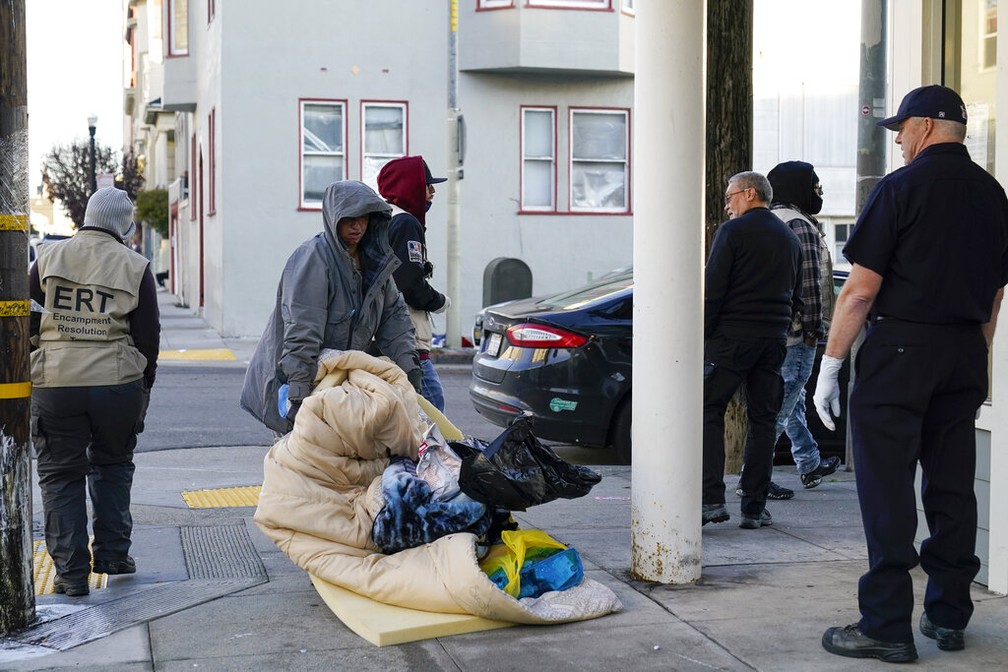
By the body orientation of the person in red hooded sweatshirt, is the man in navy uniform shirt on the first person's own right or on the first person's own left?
on the first person's own right

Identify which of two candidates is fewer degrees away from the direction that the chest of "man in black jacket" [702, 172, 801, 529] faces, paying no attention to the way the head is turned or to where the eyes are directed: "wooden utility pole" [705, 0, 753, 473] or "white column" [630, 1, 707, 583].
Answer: the wooden utility pole

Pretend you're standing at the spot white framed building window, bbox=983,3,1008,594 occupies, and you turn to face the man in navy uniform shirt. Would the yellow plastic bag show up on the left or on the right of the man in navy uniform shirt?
right

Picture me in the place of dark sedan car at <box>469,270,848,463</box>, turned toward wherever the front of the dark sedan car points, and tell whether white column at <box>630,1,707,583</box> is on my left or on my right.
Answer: on my right

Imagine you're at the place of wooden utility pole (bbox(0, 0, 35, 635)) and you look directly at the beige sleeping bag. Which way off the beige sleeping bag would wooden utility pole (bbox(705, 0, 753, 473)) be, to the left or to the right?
left

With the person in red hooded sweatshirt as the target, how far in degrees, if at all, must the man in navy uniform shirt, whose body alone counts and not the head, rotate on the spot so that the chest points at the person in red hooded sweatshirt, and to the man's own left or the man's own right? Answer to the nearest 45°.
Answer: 0° — they already face them

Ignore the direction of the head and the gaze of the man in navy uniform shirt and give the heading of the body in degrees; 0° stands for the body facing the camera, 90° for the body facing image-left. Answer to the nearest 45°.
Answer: approximately 135°

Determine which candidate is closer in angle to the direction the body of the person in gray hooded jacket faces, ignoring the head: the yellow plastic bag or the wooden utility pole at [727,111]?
the yellow plastic bag

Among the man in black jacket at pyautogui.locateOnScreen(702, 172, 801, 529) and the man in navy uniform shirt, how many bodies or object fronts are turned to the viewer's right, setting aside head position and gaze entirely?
0

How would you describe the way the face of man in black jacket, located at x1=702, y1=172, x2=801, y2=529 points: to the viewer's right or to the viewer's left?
to the viewer's left

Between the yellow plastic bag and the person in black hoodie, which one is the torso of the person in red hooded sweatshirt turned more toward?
the person in black hoodie

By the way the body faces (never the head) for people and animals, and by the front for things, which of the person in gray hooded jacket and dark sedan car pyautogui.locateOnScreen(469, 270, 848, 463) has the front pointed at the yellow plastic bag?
the person in gray hooded jacket

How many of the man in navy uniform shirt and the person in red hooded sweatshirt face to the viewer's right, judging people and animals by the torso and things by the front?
1

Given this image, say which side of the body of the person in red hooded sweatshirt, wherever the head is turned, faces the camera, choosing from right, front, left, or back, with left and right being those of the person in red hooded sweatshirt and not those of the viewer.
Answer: right

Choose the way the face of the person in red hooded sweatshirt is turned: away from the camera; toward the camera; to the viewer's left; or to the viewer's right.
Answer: to the viewer's right
